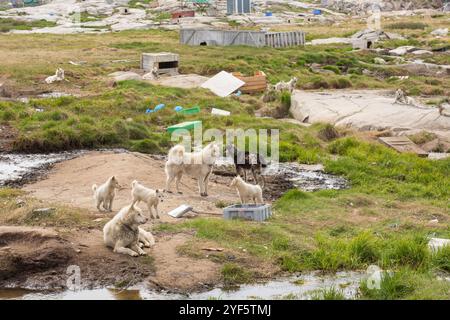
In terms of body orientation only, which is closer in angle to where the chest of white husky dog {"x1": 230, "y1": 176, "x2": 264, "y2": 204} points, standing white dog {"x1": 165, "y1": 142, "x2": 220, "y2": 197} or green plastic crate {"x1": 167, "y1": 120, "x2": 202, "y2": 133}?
the standing white dog

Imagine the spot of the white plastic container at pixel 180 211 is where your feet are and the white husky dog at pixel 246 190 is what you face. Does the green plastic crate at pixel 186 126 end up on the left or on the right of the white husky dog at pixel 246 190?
left

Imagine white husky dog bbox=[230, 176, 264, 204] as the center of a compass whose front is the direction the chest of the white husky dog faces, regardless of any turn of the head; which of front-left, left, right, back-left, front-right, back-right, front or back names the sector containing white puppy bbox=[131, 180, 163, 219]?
front-left

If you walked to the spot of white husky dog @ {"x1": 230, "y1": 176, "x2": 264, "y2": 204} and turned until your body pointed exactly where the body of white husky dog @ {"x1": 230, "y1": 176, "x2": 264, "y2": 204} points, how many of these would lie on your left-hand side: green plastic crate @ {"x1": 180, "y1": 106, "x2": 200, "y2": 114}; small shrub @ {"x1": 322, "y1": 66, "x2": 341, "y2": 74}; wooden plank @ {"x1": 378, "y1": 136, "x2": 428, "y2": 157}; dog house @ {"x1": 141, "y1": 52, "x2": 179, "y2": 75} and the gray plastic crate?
1

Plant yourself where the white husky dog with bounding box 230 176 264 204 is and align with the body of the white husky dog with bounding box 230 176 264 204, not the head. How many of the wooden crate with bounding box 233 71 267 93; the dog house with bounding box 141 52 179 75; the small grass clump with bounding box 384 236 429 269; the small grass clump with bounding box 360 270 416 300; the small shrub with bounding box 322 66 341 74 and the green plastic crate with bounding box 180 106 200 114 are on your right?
4

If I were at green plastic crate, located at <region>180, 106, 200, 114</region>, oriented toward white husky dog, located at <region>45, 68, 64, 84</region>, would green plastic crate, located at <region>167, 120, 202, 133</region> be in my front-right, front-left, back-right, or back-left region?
back-left

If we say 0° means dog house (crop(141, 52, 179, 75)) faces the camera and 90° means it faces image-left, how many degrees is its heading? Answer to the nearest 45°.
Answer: approximately 315°

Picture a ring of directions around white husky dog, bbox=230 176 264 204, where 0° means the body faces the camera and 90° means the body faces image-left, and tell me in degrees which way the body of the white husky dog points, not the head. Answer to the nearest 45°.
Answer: approximately 90°

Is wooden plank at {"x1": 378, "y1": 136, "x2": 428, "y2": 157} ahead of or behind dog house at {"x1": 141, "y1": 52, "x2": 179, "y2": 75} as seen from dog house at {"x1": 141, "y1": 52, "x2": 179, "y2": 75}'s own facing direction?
ahead

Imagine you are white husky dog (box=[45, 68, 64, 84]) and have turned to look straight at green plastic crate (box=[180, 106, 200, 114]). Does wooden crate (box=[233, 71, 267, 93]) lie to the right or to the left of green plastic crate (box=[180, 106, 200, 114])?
left
